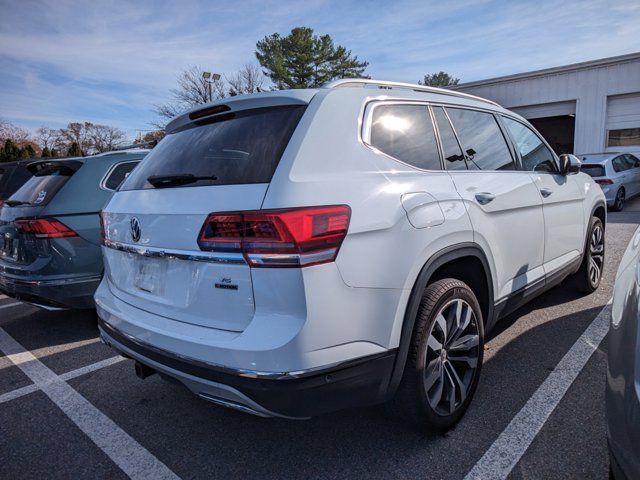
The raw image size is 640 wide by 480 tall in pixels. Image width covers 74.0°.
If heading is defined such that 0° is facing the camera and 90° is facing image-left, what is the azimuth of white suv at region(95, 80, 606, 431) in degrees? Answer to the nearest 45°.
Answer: approximately 225°

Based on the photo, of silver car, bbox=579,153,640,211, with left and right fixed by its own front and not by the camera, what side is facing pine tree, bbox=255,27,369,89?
left

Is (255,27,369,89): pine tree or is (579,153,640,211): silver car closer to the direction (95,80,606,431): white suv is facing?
the silver car

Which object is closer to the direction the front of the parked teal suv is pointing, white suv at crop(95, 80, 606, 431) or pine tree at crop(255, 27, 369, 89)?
the pine tree

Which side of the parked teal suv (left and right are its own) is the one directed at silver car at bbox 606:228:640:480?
right

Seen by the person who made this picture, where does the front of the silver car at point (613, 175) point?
facing away from the viewer and to the right of the viewer

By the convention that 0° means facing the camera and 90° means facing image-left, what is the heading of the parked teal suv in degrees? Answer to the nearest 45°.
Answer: approximately 225°
